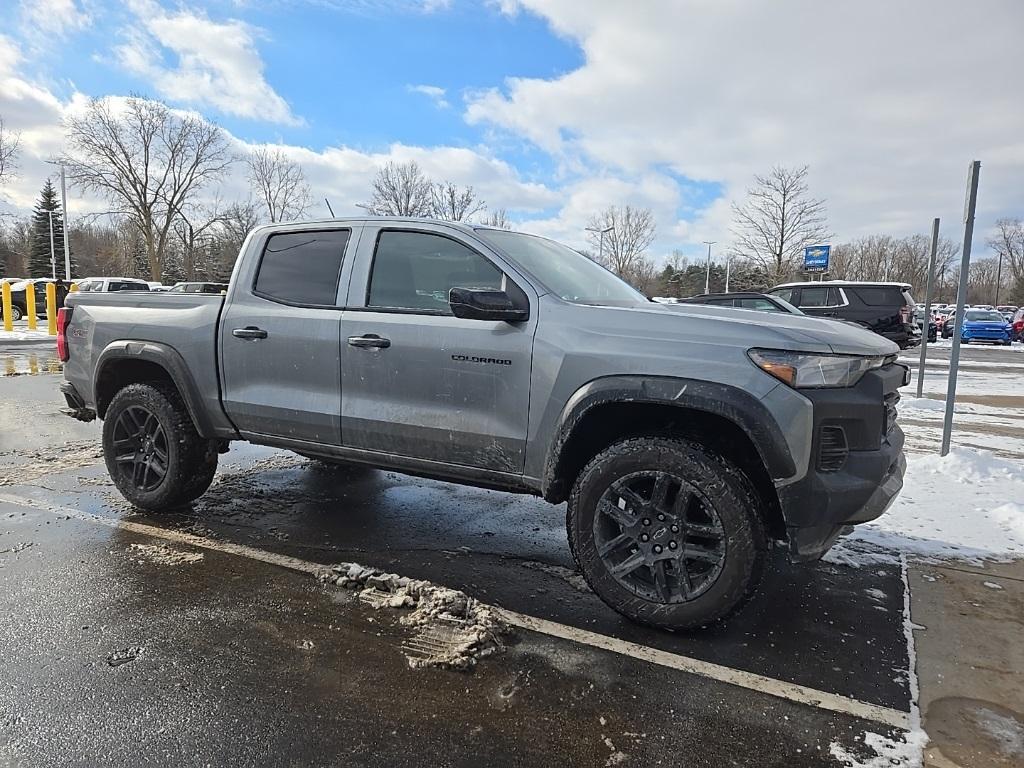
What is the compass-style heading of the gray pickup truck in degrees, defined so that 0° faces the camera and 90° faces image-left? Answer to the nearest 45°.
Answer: approximately 315°

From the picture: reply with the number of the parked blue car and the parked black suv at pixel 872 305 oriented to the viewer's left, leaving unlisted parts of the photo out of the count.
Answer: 1

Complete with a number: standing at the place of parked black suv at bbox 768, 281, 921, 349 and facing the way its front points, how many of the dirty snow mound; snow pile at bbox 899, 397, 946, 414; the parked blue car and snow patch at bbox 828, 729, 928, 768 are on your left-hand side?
3

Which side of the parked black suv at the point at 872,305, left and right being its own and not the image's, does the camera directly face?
left

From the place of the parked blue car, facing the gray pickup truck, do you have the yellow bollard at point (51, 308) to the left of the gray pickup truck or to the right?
right

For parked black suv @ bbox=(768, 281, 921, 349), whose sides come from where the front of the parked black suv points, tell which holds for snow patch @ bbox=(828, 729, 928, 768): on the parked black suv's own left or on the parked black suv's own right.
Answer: on the parked black suv's own left

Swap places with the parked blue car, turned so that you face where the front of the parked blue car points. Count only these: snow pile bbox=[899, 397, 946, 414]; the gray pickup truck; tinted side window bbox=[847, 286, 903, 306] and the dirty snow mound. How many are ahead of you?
4

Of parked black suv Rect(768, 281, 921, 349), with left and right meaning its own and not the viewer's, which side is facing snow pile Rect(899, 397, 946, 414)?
left

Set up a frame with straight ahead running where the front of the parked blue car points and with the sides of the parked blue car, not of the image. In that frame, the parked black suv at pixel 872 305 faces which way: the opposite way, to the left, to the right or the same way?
to the right

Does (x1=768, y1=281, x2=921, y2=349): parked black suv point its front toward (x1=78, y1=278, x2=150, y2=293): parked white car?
yes

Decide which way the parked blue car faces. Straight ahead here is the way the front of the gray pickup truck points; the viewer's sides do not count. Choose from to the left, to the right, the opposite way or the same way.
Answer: to the right
